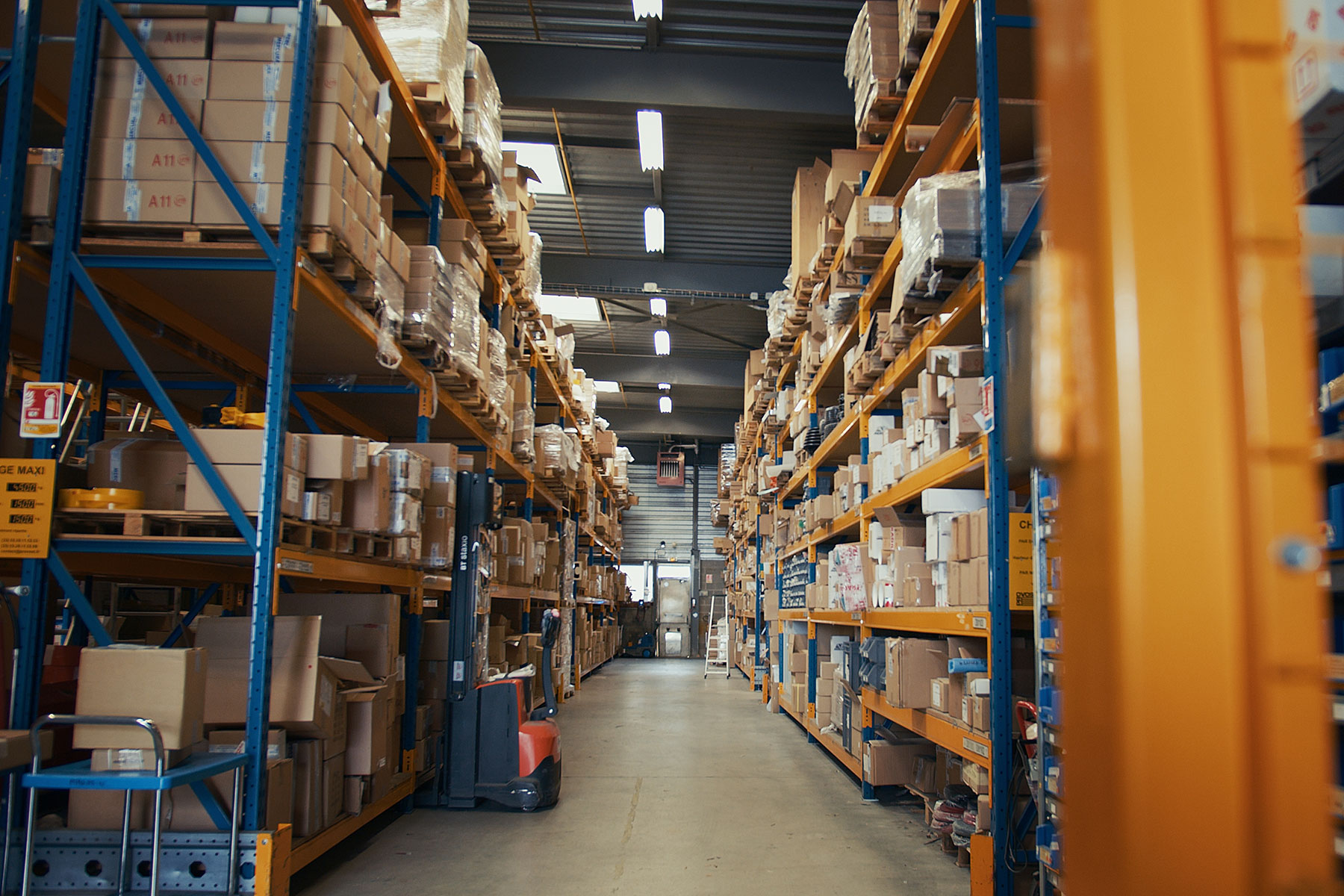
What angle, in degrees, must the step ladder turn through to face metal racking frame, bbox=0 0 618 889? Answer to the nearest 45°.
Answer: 0° — it already faces it

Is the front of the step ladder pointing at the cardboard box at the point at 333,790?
yes

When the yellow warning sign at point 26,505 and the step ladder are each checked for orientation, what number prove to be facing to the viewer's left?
0

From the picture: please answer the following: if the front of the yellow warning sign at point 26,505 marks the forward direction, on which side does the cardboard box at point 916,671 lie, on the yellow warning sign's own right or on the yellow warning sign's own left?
on the yellow warning sign's own left

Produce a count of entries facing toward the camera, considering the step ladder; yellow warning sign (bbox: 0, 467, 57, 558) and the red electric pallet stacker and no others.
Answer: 2

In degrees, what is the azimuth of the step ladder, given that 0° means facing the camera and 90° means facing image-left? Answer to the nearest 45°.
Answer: approximately 0°

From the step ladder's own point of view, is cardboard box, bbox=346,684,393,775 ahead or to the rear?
ahead
